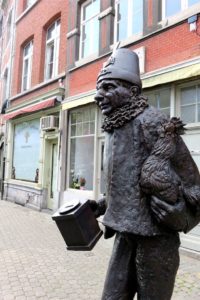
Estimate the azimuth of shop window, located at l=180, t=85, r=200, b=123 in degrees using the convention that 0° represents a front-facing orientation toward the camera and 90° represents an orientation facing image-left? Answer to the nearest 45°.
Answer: approximately 45°

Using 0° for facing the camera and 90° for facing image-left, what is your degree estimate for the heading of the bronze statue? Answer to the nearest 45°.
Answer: approximately 45°

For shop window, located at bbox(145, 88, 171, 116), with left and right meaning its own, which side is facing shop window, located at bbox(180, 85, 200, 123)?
left

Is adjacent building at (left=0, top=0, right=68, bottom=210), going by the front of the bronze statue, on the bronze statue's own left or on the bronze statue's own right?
on the bronze statue's own right
